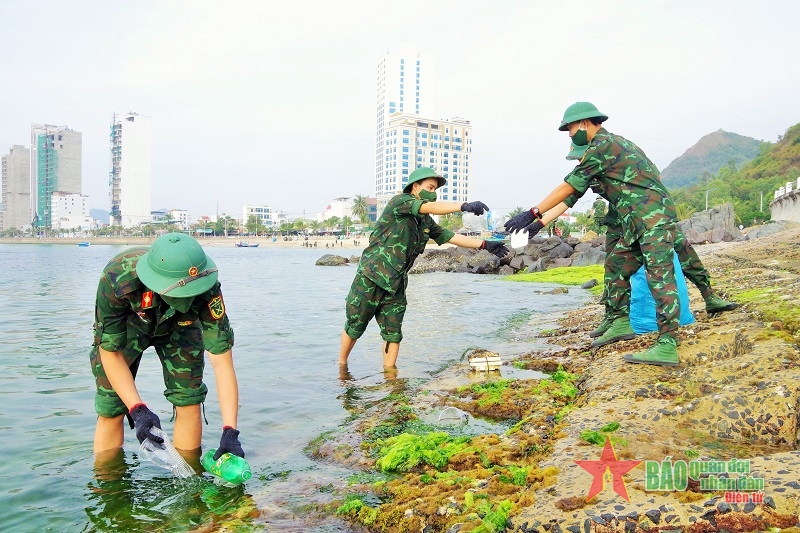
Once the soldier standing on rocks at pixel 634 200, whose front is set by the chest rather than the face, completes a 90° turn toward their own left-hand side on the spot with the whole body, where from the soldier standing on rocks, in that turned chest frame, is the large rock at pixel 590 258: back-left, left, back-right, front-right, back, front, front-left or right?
back

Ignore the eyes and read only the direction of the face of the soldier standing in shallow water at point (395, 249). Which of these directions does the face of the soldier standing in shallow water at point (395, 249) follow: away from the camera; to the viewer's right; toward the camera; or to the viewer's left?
to the viewer's right

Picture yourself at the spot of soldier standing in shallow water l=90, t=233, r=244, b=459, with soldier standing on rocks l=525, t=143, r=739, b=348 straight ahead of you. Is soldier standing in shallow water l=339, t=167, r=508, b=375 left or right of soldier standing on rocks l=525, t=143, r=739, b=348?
left

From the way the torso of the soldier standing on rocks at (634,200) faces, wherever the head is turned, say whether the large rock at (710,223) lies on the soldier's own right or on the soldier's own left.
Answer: on the soldier's own right

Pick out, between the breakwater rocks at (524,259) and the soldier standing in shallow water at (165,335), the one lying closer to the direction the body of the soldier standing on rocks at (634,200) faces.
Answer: the soldier standing in shallow water

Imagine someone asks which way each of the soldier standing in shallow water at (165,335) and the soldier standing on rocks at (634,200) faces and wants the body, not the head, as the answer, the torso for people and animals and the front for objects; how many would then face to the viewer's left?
1

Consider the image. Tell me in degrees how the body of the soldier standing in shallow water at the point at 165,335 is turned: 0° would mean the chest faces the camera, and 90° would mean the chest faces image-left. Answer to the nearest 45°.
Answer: approximately 315°

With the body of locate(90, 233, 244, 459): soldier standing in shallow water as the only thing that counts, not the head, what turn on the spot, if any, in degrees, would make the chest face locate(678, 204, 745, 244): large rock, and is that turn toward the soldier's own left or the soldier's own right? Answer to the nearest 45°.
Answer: approximately 90° to the soldier's own left

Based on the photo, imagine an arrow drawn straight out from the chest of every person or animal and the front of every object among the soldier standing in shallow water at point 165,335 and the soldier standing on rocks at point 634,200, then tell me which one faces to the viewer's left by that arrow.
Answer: the soldier standing on rocks

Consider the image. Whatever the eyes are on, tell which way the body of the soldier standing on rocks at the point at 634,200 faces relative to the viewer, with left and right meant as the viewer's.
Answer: facing to the left of the viewer

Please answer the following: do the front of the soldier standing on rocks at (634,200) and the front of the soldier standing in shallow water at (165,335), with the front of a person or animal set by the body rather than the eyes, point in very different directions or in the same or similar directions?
very different directions
